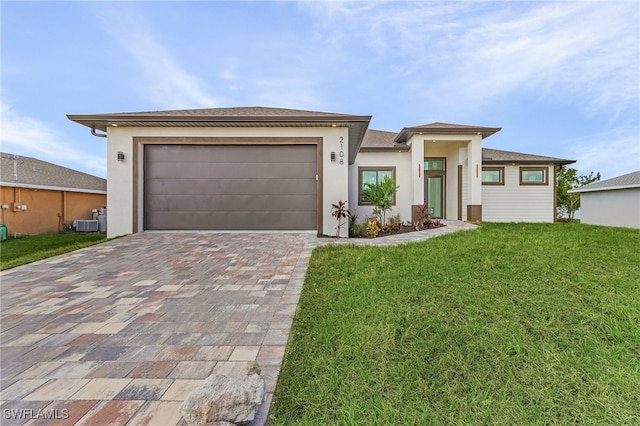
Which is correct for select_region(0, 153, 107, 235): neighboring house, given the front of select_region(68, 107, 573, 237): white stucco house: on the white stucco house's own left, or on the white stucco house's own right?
on the white stucco house's own right

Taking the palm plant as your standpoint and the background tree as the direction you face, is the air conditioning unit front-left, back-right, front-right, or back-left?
back-left

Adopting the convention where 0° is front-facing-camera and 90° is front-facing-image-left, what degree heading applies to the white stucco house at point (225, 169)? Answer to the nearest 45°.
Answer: approximately 0°

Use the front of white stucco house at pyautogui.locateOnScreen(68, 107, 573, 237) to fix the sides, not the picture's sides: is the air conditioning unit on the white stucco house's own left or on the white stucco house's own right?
on the white stucco house's own right

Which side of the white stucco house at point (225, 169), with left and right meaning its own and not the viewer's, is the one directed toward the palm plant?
left

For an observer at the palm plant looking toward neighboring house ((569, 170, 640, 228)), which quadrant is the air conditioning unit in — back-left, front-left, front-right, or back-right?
back-left

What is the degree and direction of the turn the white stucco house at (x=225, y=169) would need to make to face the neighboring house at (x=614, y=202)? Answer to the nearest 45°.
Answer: approximately 90° to its left

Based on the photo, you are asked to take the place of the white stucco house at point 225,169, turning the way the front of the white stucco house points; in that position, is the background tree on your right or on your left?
on your left
